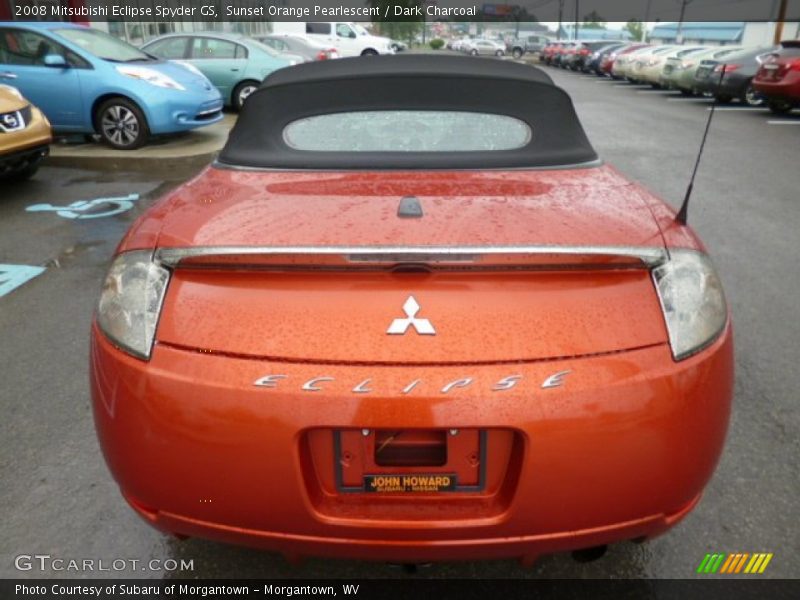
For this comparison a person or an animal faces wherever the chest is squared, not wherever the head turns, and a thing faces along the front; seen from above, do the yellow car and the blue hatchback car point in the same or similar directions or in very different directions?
same or similar directions

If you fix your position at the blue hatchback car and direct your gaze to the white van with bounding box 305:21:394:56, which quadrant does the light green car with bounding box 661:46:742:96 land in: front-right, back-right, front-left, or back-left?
front-right

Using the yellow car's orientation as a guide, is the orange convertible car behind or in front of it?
in front

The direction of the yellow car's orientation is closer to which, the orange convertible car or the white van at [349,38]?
the orange convertible car

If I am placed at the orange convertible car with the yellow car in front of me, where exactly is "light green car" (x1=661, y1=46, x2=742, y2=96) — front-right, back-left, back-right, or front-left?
front-right

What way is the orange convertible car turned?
away from the camera

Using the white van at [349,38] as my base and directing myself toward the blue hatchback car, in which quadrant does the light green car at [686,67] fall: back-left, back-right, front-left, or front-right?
front-left

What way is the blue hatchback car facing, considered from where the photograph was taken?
facing the viewer and to the right of the viewer

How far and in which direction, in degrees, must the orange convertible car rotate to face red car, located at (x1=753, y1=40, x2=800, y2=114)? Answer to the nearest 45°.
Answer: approximately 45° to its right

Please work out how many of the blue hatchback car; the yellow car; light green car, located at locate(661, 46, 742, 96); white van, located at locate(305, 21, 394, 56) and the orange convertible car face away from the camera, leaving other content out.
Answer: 1

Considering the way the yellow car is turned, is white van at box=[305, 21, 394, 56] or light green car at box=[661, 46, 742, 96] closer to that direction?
the light green car

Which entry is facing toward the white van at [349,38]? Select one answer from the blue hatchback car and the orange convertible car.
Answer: the orange convertible car
